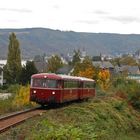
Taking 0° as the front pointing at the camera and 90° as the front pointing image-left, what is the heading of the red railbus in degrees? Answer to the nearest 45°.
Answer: approximately 45°
